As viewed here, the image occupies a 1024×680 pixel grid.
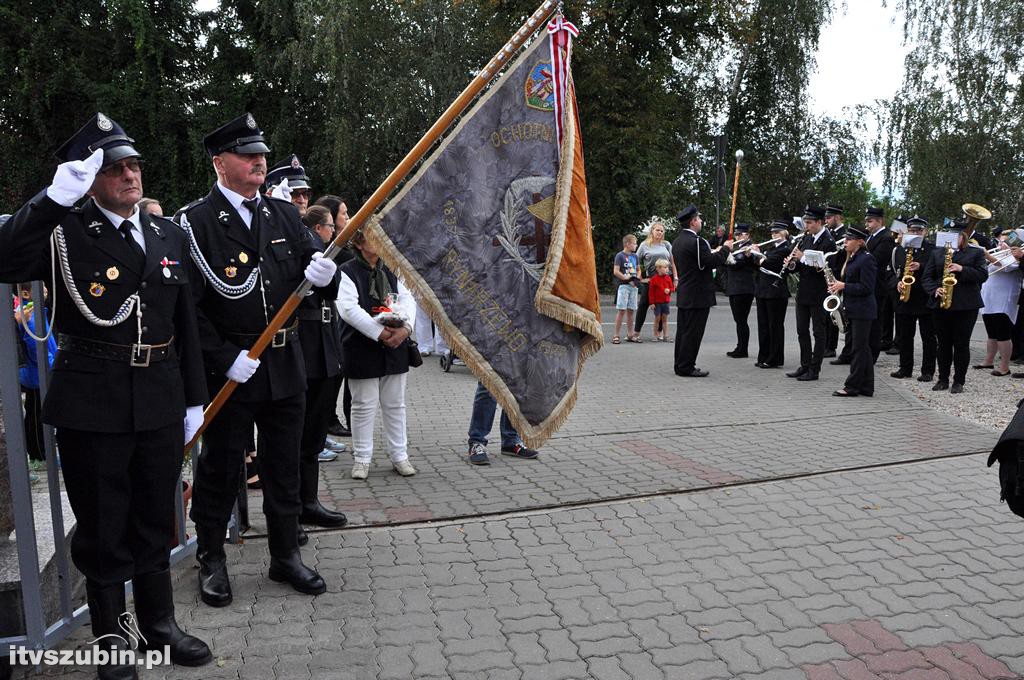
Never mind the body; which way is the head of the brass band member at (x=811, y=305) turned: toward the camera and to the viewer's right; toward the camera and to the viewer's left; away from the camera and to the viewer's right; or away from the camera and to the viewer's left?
toward the camera and to the viewer's left

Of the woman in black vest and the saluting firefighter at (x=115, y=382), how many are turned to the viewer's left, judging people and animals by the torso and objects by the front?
0

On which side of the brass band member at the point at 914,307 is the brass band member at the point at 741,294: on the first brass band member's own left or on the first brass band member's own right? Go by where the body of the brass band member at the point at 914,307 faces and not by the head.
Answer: on the first brass band member's own right

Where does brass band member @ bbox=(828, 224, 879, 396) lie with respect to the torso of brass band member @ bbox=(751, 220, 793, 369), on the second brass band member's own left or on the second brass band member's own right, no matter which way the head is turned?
on the second brass band member's own left

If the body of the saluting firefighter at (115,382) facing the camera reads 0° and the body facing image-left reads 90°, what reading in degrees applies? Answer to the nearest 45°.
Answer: approximately 315°

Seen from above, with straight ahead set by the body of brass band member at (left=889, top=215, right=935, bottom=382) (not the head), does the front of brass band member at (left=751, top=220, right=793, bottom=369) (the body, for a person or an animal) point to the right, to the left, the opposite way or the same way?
the same way

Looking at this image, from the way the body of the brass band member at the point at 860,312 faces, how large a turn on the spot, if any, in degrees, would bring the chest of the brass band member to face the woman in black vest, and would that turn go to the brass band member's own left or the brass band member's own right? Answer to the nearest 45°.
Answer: approximately 45° to the brass band member's own left

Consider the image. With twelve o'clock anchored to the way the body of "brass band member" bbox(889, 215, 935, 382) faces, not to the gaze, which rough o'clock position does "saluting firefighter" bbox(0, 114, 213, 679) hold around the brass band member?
The saluting firefighter is roughly at 11 o'clock from the brass band member.

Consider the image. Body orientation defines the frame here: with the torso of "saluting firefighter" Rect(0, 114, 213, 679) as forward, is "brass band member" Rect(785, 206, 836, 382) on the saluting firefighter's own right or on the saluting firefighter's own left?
on the saluting firefighter's own left

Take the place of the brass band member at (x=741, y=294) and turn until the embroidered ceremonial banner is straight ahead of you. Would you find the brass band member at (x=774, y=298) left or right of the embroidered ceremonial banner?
left

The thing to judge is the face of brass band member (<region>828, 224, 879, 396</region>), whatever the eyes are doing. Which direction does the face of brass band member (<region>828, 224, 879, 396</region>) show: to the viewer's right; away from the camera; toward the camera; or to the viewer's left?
to the viewer's left

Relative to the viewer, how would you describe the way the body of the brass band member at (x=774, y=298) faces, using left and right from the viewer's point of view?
facing the viewer and to the left of the viewer

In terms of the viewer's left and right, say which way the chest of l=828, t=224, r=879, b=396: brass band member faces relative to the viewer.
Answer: facing to the left of the viewer

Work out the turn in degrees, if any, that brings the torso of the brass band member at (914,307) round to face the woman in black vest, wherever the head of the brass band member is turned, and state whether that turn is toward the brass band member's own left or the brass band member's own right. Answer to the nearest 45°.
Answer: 0° — they already face them
